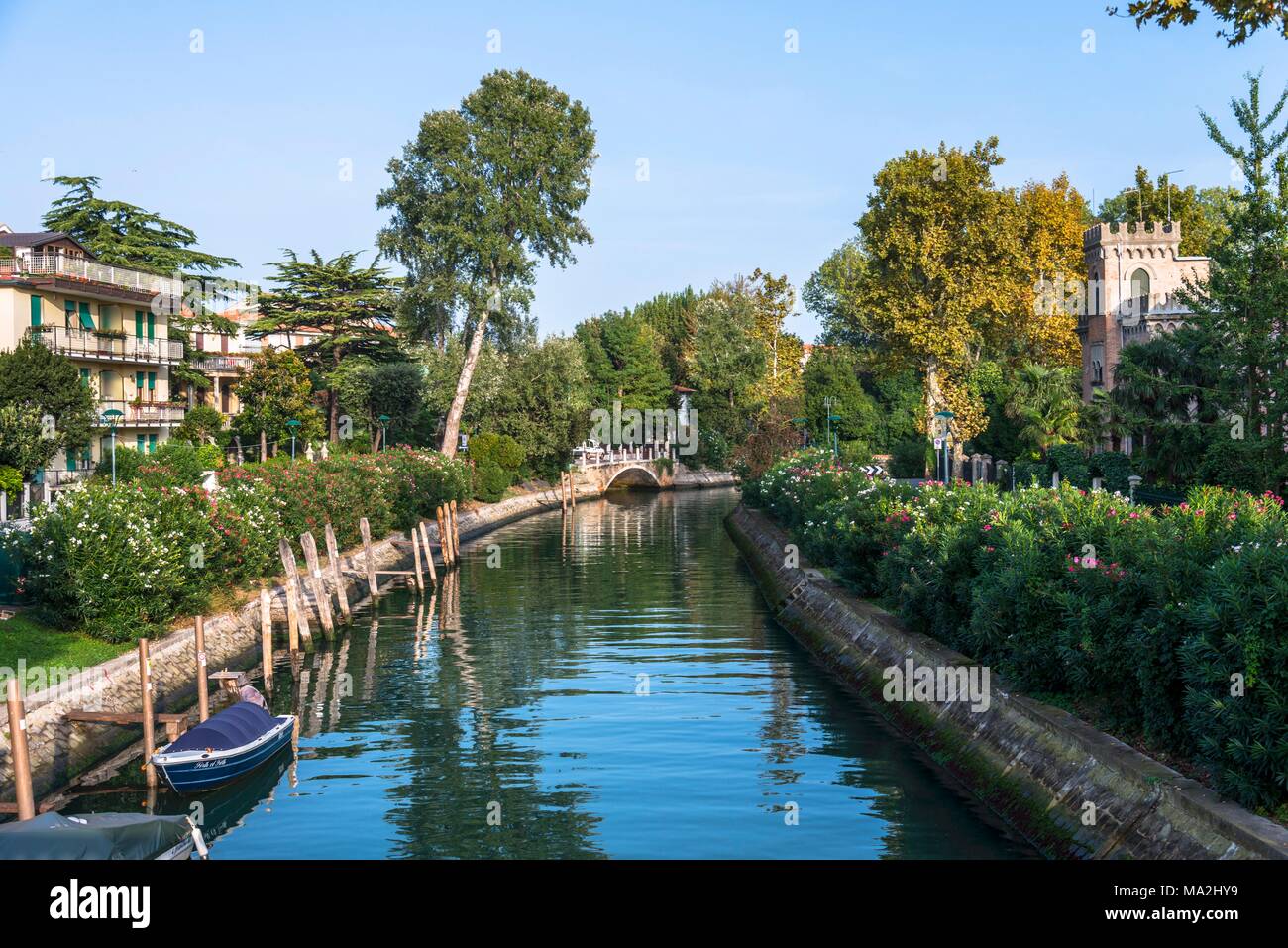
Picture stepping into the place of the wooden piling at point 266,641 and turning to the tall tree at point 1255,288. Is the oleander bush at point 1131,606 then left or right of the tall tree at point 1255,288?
right

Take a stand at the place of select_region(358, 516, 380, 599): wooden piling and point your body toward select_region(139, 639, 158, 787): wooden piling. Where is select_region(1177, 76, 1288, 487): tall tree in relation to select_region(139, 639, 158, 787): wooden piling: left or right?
left

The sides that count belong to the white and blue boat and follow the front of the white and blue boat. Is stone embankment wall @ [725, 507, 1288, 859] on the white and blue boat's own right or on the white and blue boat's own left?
on the white and blue boat's own left
